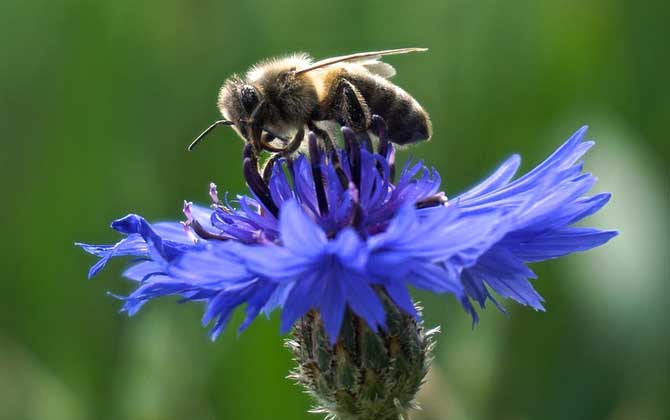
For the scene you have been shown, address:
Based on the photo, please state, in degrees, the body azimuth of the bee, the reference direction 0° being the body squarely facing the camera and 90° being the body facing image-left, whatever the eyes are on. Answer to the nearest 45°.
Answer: approximately 90°
